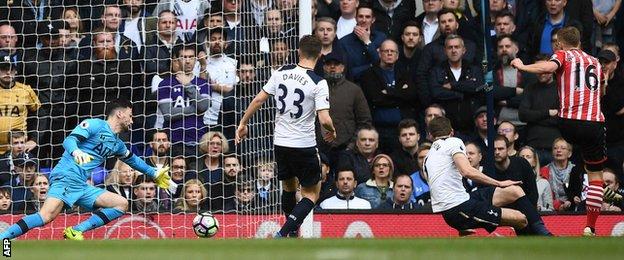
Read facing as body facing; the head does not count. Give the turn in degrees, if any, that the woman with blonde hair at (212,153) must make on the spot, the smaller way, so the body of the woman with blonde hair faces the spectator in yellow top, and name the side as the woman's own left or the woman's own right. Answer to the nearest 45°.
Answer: approximately 90° to the woman's own right

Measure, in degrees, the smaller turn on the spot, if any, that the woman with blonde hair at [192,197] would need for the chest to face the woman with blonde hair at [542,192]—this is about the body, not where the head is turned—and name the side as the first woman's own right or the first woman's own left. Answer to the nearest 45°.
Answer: approximately 90° to the first woman's own left

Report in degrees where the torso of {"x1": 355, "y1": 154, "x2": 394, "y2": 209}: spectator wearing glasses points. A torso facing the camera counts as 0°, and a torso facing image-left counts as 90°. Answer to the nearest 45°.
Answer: approximately 0°

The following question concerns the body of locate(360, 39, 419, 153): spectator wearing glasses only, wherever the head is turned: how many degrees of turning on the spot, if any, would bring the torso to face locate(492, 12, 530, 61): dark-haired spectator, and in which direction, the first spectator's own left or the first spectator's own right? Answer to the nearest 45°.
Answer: approximately 90° to the first spectator's own left

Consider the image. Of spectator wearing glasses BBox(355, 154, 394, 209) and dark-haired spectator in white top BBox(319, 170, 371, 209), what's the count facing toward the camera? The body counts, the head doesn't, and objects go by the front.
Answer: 2

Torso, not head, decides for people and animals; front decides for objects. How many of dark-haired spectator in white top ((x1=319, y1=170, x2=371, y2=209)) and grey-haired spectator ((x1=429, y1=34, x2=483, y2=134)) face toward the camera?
2

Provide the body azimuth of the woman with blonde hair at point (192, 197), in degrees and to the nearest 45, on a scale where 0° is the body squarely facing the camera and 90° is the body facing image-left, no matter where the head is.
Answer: approximately 0°
